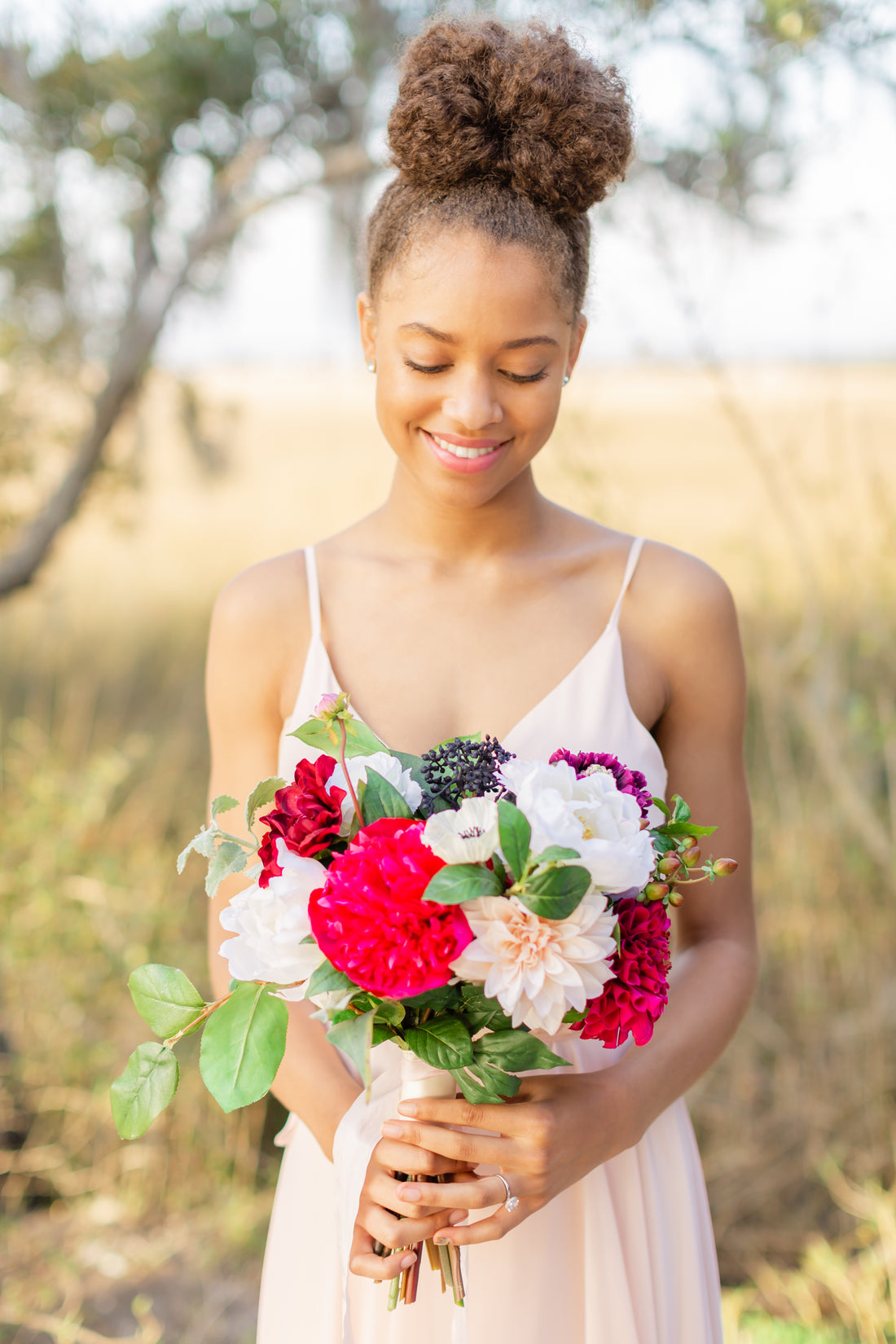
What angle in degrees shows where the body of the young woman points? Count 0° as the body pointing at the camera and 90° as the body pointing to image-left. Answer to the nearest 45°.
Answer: approximately 0°

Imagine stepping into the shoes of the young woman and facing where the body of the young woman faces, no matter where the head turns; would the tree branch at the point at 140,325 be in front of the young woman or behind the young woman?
behind
